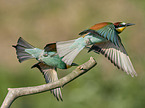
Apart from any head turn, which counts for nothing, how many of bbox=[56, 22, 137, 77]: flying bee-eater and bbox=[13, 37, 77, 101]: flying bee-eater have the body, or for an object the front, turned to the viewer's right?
2

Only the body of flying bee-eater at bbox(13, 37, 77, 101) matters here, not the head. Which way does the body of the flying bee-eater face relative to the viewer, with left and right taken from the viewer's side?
facing to the right of the viewer

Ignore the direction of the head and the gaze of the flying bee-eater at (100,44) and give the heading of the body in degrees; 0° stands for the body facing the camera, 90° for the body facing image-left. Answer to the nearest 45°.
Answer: approximately 270°

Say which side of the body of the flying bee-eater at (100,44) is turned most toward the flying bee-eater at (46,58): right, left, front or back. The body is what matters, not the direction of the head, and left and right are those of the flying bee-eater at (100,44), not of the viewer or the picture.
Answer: back
